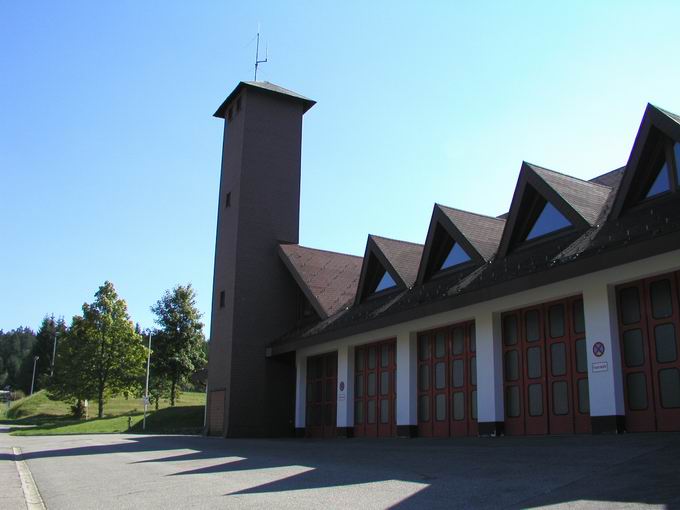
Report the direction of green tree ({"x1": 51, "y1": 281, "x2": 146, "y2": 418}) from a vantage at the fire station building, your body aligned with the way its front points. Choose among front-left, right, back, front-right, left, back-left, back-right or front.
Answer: right

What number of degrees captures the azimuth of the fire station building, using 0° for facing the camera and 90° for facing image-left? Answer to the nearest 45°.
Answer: approximately 45°
